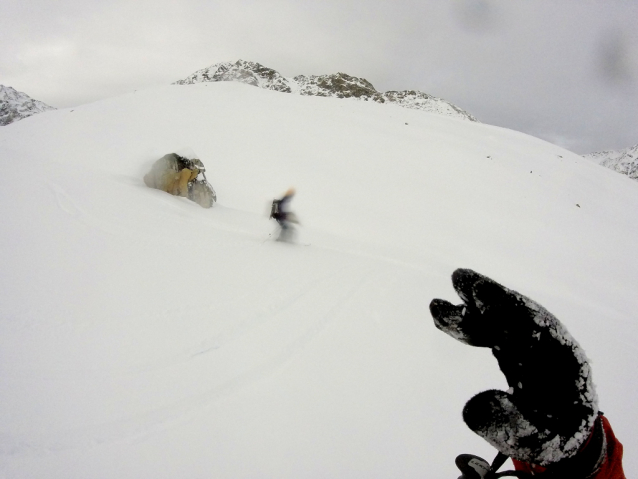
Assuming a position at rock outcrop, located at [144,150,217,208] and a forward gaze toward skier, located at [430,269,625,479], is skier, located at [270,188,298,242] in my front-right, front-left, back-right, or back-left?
front-left

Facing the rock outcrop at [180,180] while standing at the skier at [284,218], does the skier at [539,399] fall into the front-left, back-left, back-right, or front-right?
back-left

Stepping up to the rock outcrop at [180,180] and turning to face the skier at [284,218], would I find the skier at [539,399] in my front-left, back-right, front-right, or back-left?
front-right
